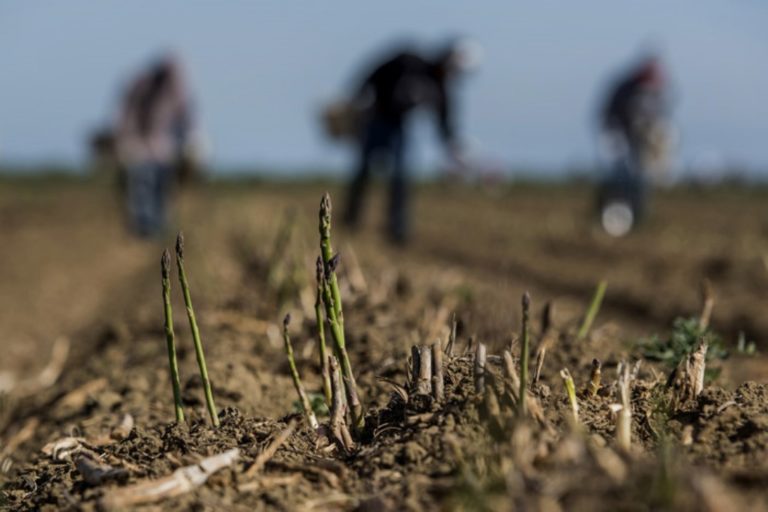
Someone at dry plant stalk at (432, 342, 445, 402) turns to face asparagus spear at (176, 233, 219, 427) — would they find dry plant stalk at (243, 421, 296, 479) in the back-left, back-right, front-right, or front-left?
front-left

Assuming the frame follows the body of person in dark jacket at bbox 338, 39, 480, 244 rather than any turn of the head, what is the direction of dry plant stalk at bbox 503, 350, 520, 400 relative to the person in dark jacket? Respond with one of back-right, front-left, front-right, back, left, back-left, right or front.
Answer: right

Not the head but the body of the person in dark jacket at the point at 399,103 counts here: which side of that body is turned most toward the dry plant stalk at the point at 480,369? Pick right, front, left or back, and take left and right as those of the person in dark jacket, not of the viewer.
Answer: right

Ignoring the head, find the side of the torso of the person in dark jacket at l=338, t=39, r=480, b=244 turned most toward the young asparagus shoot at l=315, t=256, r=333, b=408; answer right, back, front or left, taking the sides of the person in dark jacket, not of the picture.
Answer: right

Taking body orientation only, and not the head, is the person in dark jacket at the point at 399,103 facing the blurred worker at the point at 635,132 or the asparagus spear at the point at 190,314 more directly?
the blurred worker

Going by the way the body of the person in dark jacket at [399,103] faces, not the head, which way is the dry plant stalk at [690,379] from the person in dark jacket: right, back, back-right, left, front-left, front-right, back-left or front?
right

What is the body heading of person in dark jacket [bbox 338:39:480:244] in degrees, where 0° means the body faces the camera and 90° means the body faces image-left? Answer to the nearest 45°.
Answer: approximately 270°

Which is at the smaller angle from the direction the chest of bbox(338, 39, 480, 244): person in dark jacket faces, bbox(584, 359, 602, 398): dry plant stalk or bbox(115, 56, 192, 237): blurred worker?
the dry plant stalk

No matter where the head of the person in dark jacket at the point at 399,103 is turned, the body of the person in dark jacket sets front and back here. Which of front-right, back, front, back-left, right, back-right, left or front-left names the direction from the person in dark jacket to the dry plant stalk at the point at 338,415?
right

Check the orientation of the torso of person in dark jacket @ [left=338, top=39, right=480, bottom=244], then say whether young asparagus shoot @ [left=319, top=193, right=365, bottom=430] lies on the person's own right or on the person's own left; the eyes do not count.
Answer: on the person's own right

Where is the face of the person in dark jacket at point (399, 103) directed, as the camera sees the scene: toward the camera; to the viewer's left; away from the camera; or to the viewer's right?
to the viewer's right

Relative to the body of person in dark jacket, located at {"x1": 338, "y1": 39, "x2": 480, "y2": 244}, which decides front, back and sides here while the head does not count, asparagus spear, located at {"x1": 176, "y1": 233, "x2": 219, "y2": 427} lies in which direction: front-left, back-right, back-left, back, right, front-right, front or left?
right

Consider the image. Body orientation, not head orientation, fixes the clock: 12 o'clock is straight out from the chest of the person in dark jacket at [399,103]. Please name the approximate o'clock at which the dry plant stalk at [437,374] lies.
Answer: The dry plant stalk is roughly at 3 o'clock from the person in dark jacket.

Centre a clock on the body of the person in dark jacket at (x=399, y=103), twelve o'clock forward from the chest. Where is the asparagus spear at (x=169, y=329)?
The asparagus spear is roughly at 3 o'clock from the person in dark jacket.

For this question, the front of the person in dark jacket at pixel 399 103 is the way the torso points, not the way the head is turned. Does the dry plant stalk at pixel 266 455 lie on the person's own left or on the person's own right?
on the person's own right
